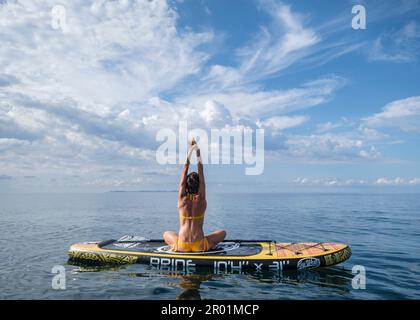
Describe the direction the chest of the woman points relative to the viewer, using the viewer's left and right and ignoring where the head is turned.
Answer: facing away from the viewer
